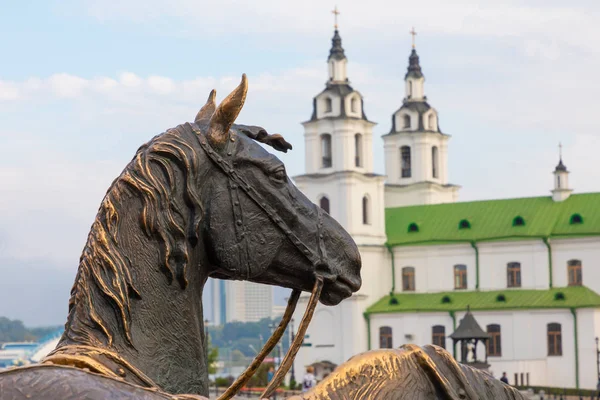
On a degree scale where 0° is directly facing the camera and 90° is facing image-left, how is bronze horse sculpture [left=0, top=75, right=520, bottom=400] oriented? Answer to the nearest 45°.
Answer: approximately 270°
